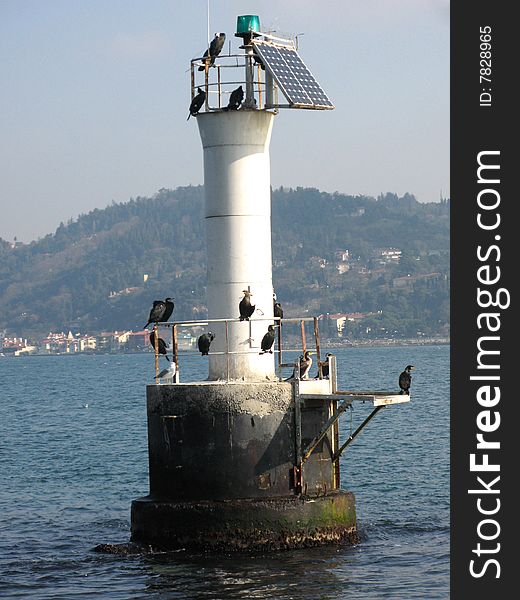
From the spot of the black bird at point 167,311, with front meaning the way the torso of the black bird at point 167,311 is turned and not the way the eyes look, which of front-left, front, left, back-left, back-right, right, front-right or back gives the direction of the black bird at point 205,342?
front-right

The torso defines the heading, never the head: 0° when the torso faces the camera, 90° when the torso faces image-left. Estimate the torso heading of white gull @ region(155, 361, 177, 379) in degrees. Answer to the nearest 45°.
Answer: approximately 270°

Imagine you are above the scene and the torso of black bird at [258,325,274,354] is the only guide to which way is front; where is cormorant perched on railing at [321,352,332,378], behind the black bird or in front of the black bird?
in front

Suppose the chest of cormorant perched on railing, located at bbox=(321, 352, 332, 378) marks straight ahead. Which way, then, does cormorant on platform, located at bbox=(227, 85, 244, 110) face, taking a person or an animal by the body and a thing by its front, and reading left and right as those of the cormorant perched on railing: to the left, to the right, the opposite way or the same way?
the same way
